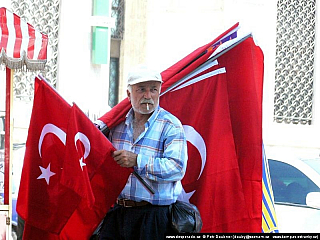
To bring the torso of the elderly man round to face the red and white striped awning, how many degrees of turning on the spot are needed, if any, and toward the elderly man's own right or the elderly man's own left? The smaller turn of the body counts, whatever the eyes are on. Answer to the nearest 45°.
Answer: approximately 90° to the elderly man's own right
